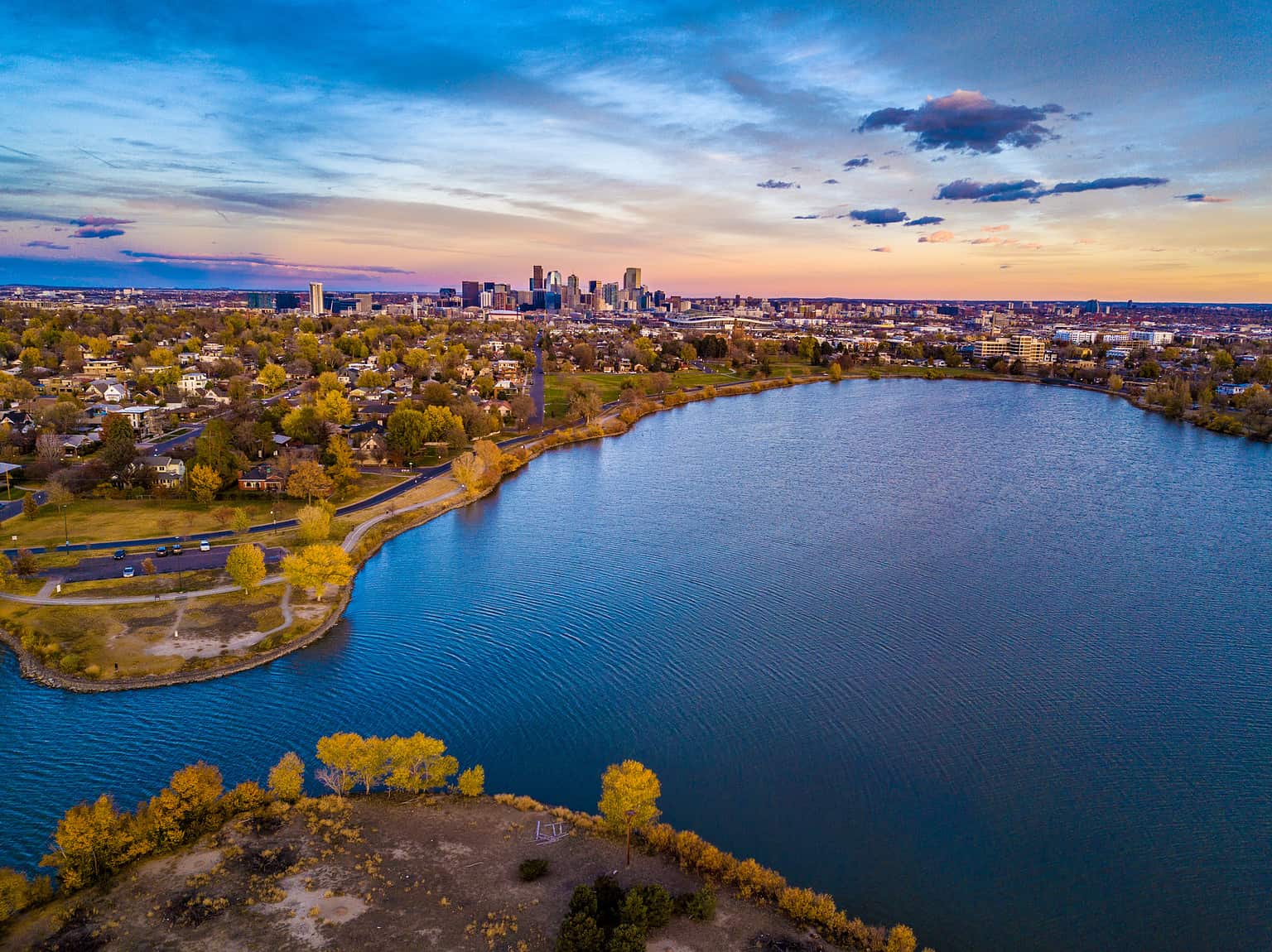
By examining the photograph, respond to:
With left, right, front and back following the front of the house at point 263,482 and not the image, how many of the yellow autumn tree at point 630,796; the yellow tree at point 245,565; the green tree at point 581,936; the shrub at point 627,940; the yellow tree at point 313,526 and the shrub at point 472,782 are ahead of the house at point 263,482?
6

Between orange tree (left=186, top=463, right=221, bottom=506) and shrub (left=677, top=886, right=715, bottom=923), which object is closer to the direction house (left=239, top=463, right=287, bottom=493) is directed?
the shrub

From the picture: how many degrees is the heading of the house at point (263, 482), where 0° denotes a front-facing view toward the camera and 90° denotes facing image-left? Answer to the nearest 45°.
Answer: approximately 0°

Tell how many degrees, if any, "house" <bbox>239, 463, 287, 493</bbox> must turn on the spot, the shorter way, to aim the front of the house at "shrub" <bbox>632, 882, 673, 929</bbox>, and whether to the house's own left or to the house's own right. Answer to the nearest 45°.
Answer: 0° — it already faces it

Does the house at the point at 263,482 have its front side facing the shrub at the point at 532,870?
yes

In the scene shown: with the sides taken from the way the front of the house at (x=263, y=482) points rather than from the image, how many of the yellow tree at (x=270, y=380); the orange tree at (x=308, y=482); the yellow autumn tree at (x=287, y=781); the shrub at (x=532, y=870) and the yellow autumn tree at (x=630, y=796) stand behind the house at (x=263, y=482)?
1

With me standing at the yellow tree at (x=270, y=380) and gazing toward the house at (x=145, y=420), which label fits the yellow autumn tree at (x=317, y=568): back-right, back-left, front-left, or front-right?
front-left

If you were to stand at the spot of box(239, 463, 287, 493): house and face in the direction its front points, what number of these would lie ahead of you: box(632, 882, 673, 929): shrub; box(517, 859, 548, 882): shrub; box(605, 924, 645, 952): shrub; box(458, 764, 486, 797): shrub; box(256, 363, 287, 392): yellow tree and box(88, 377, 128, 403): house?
4

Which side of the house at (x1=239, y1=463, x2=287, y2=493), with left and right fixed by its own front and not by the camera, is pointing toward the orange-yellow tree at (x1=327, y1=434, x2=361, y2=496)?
left

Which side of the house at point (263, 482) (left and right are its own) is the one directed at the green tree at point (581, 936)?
front

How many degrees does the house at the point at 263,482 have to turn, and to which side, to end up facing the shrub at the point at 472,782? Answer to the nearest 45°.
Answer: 0° — it already faces it

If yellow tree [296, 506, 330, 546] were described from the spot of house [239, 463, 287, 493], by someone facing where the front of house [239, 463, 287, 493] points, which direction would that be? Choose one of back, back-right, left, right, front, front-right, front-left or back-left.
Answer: front

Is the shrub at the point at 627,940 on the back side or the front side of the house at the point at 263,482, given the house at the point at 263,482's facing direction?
on the front side

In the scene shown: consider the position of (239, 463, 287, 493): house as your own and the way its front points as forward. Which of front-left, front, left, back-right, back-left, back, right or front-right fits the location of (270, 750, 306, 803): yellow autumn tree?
front

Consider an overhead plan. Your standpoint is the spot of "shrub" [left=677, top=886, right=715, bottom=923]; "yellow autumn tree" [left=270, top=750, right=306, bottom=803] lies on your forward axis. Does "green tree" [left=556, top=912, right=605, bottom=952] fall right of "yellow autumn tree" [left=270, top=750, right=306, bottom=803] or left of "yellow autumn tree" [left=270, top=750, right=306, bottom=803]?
left

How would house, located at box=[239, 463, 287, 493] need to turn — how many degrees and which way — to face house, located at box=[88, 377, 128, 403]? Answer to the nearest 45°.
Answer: approximately 180°

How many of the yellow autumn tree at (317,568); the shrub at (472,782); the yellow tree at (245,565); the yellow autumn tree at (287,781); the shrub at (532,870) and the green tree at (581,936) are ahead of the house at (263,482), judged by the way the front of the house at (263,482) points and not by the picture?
6

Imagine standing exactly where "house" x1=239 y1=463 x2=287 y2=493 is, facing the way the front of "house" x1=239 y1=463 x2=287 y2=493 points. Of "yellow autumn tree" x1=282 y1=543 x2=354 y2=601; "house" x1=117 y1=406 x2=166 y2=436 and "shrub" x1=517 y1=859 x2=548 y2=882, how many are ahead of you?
2

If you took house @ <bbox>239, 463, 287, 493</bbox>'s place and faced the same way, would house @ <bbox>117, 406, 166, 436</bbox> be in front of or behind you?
behind

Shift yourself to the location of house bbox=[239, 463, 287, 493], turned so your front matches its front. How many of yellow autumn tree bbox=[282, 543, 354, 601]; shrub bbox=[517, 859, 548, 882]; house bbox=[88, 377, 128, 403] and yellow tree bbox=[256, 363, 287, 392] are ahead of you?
2

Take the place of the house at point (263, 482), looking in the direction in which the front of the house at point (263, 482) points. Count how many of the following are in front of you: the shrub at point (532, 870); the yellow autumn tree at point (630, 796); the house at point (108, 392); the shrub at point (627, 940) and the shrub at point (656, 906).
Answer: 4
